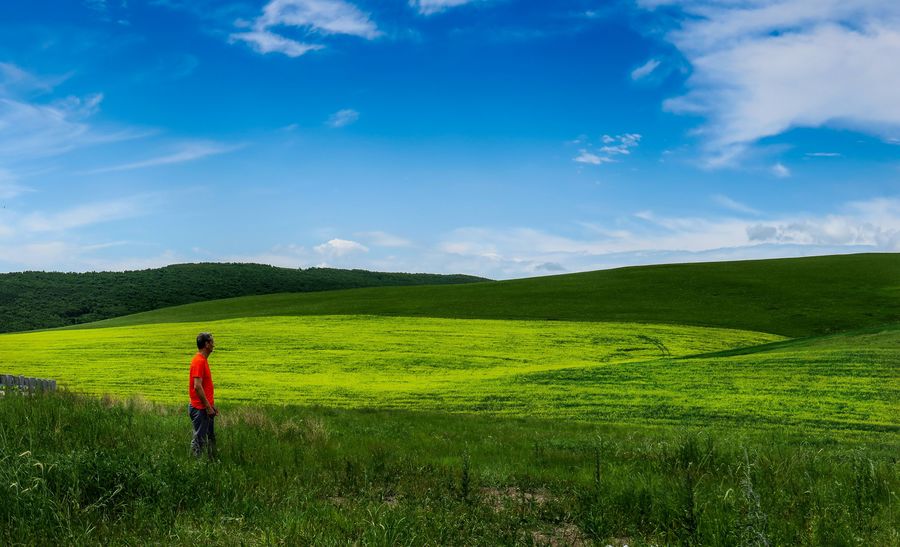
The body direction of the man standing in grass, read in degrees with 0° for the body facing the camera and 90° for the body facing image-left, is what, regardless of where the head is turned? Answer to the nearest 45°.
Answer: approximately 270°

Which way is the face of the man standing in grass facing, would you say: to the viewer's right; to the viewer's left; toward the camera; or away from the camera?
to the viewer's right
